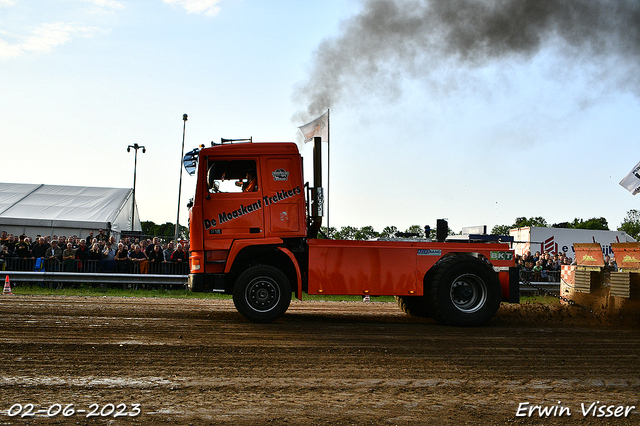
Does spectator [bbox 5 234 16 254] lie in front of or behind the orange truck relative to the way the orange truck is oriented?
in front

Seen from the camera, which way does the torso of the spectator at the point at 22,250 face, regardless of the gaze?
toward the camera

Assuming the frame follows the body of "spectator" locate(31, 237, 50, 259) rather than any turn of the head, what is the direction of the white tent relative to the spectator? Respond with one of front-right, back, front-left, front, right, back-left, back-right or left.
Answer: back

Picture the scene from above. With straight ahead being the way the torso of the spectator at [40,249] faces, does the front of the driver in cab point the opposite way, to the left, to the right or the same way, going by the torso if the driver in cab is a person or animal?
to the right

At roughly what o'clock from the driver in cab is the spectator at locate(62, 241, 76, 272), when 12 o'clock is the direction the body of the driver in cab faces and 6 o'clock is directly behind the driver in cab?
The spectator is roughly at 2 o'clock from the driver in cab.

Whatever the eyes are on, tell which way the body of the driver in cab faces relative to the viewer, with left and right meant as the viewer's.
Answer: facing to the left of the viewer

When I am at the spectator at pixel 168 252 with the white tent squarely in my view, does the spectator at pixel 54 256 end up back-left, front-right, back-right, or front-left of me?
front-left

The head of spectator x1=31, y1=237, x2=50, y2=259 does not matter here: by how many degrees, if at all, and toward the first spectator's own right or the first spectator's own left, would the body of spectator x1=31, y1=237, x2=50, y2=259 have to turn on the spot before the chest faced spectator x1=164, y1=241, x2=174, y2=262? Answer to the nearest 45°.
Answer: approximately 90° to the first spectator's own left

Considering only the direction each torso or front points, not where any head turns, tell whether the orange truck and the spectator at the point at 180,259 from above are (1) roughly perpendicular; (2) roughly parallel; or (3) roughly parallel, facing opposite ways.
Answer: roughly perpendicular

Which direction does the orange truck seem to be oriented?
to the viewer's left

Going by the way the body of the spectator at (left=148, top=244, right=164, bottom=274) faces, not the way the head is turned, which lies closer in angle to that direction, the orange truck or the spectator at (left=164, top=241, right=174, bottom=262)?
the orange truck

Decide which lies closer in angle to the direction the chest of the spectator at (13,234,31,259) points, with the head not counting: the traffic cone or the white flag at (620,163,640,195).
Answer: the traffic cone

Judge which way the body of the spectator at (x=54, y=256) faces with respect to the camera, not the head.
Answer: toward the camera

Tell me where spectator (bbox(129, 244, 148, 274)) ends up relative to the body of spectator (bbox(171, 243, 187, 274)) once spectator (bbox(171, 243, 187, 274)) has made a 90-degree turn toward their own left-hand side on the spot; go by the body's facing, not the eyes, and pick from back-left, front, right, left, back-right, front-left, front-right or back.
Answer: back
